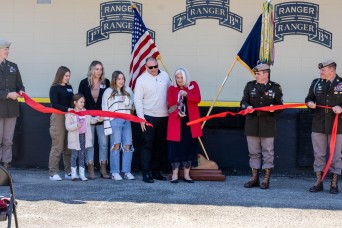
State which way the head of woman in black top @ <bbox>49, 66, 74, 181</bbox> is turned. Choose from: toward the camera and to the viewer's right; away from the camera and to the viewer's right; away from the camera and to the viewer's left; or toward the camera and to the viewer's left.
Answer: toward the camera and to the viewer's right

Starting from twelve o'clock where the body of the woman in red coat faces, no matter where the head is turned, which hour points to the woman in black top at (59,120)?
The woman in black top is roughly at 3 o'clock from the woman in red coat.

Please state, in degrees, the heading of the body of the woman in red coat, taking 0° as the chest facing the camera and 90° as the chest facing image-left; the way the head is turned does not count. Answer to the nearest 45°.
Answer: approximately 0°

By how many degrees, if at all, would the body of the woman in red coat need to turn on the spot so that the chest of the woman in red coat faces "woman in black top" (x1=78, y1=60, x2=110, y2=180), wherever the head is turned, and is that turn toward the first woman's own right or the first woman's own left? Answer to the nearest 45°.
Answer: approximately 90° to the first woman's own right

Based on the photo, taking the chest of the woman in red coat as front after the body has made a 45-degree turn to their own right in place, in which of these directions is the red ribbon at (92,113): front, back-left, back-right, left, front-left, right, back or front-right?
front-right
